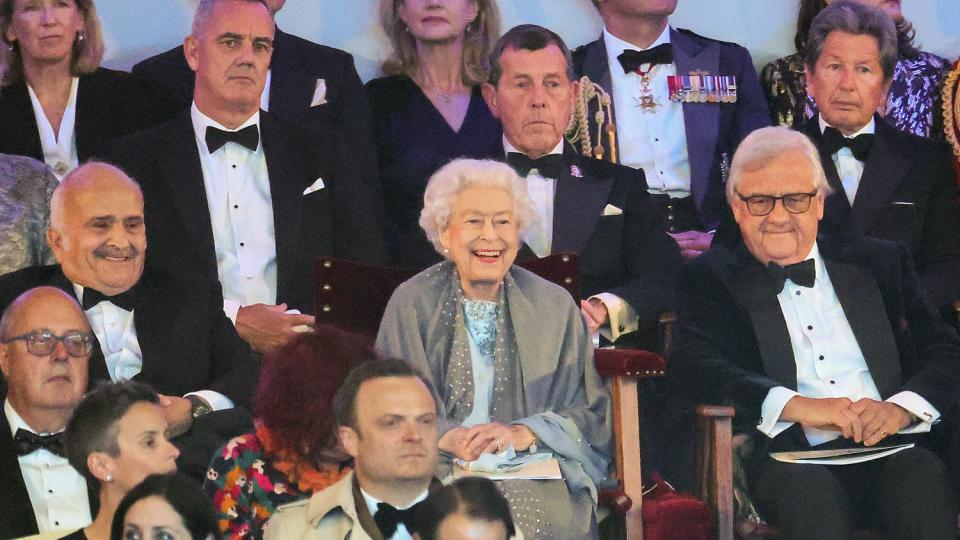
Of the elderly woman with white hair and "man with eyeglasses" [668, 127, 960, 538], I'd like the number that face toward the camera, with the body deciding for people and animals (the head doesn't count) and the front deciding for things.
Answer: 2

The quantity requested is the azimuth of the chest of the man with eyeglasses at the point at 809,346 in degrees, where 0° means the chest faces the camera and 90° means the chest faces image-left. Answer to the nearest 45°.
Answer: approximately 0°

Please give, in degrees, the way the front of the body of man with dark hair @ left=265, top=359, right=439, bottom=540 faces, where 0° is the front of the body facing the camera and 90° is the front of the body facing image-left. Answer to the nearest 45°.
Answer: approximately 315°

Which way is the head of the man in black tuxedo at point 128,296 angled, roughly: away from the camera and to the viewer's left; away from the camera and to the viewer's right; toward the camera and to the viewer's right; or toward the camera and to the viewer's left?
toward the camera and to the viewer's right

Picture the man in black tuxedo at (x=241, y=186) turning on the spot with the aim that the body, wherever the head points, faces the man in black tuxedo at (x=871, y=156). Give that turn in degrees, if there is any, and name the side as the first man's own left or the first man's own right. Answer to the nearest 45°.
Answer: approximately 90° to the first man's own left

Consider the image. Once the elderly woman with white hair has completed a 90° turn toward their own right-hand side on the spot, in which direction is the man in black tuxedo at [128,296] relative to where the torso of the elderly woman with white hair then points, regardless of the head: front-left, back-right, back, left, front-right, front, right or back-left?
front
